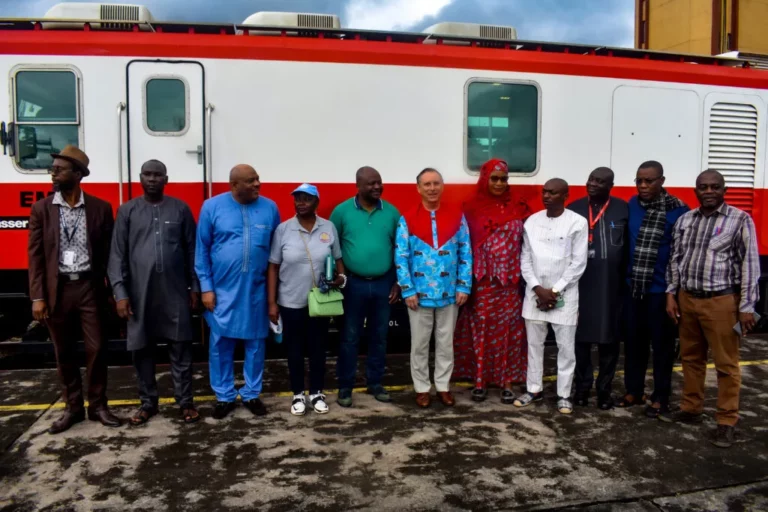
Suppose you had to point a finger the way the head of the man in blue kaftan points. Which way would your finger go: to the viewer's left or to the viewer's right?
to the viewer's right

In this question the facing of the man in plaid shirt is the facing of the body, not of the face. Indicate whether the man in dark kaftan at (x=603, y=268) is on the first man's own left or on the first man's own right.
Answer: on the first man's own right

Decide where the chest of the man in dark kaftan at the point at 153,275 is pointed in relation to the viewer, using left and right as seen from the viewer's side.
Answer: facing the viewer

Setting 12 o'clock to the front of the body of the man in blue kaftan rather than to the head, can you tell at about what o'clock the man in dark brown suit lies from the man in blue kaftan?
The man in dark brown suit is roughly at 3 o'clock from the man in blue kaftan.

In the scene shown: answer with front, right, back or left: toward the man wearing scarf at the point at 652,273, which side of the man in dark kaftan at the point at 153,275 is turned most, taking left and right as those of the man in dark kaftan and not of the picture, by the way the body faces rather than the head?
left

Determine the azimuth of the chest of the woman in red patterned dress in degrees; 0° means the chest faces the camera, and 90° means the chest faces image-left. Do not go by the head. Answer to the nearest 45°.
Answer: approximately 0°

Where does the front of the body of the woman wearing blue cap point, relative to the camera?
toward the camera

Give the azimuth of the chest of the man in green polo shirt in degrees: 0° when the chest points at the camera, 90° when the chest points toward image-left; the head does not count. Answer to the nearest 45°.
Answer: approximately 0°

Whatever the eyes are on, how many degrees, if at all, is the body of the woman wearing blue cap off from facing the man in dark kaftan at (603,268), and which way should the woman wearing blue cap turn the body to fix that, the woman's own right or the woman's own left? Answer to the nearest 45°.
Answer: approximately 90° to the woman's own left

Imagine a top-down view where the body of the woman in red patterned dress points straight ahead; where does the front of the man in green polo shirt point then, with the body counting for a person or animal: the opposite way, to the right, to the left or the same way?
the same way

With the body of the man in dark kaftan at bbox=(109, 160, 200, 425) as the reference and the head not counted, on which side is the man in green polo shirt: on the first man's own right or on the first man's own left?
on the first man's own left

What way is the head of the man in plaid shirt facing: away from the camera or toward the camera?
toward the camera
